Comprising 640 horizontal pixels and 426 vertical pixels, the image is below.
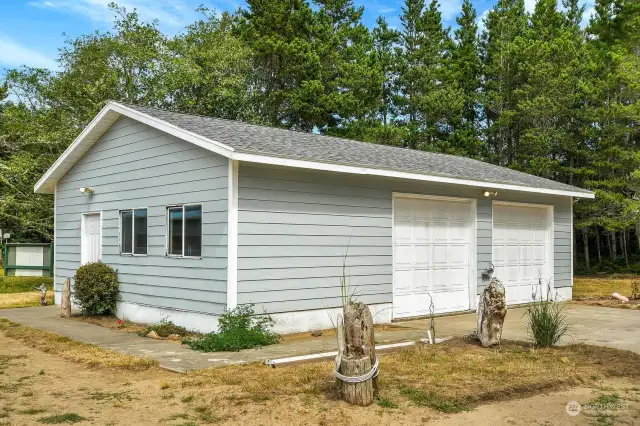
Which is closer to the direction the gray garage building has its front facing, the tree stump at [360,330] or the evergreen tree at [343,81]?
the tree stump

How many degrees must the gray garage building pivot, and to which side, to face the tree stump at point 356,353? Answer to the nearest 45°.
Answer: approximately 45° to its right

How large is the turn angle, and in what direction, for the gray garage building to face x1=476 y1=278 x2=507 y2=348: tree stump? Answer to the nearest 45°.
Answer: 0° — it already faces it

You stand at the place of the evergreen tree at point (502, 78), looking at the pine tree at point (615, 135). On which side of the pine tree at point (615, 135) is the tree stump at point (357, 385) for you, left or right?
right

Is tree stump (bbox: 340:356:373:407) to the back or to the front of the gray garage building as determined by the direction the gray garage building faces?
to the front

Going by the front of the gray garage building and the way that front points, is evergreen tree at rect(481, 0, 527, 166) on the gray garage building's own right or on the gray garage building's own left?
on the gray garage building's own left

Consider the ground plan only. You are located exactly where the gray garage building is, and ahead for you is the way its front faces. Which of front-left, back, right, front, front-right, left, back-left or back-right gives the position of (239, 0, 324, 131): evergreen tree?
back-left

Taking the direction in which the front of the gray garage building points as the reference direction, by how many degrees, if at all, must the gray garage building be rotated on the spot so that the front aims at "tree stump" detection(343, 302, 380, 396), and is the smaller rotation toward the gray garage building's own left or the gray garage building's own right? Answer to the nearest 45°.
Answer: approximately 45° to the gray garage building's own right

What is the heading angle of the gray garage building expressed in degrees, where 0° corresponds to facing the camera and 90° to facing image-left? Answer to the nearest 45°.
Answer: approximately 315°

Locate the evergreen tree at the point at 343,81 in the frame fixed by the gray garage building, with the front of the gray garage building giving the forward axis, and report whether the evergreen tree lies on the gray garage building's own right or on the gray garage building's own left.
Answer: on the gray garage building's own left

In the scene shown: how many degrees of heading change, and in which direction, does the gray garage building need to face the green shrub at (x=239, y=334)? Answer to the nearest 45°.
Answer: approximately 45° to its right

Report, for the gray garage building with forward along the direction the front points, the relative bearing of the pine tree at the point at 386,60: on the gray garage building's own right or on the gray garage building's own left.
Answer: on the gray garage building's own left

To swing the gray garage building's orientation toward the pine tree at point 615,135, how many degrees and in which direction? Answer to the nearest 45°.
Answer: approximately 90° to its left
